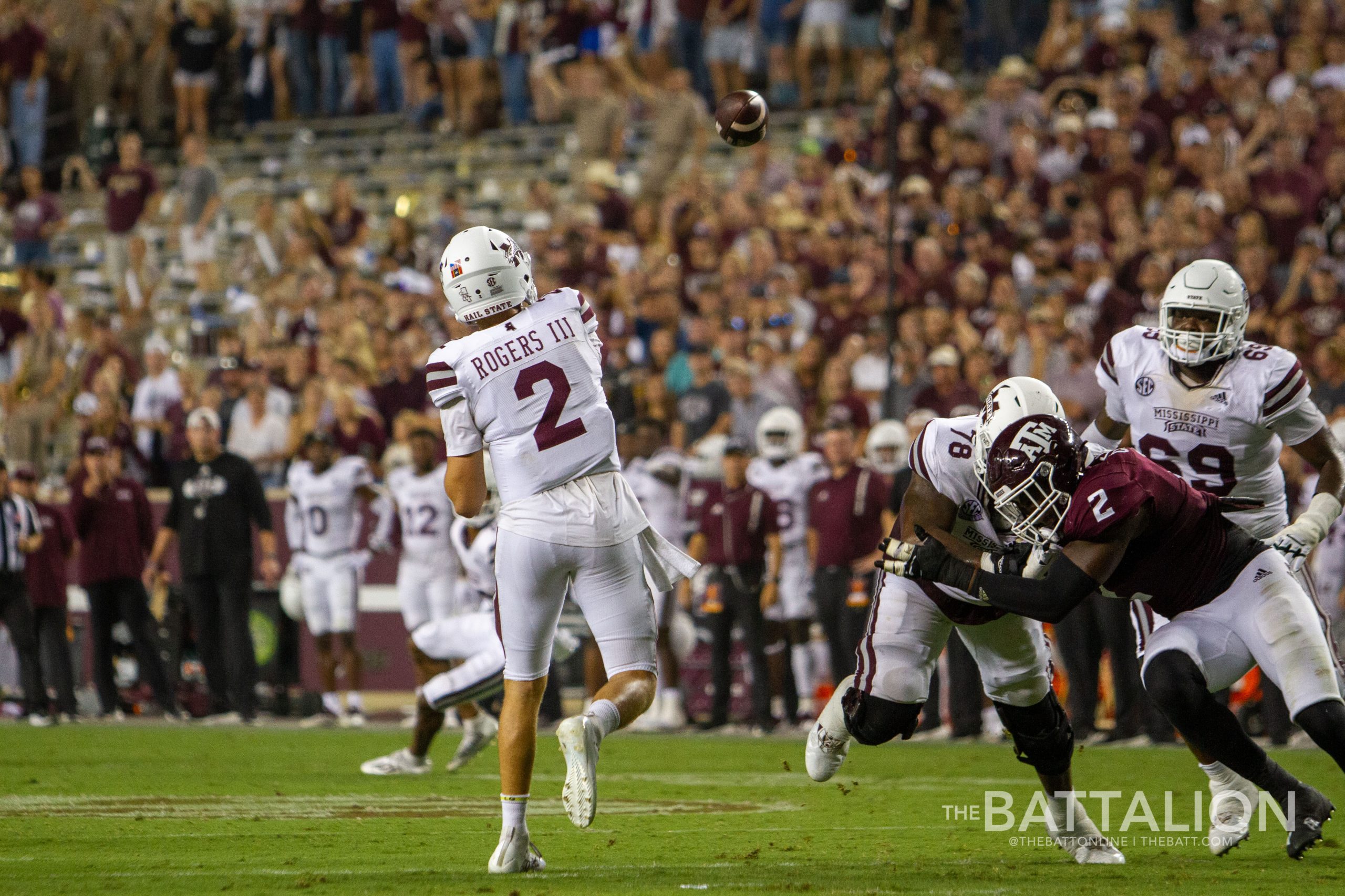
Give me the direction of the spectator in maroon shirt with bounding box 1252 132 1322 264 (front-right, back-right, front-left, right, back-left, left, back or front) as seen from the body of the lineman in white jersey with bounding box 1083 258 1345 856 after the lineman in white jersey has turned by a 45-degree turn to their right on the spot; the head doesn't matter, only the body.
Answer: back-right

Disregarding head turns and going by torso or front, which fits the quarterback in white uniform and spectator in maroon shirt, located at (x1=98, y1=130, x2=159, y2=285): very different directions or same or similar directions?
very different directions

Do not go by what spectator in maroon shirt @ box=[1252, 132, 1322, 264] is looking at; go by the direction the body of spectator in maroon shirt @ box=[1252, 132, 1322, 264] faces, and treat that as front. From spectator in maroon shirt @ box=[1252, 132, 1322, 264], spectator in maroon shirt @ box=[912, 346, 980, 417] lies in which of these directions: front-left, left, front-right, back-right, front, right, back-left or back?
front-right

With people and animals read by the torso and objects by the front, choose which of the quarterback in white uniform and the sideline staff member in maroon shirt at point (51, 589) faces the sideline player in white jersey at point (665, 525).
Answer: the quarterback in white uniform

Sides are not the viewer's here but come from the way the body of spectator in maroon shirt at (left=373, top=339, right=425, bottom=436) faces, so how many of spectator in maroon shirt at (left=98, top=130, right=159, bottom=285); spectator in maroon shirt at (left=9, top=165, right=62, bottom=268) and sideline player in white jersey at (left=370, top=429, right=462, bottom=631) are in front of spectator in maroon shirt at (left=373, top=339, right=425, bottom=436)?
1

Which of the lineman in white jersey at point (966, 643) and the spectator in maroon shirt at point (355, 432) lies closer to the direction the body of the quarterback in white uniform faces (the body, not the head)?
the spectator in maroon shirt

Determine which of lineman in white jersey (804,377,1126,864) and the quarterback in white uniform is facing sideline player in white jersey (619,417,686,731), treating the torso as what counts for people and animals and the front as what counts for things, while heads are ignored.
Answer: the quarterback in white uniform

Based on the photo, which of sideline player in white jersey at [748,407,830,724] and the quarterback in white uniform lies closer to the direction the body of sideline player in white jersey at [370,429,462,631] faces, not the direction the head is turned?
the quarterback in white uniform
